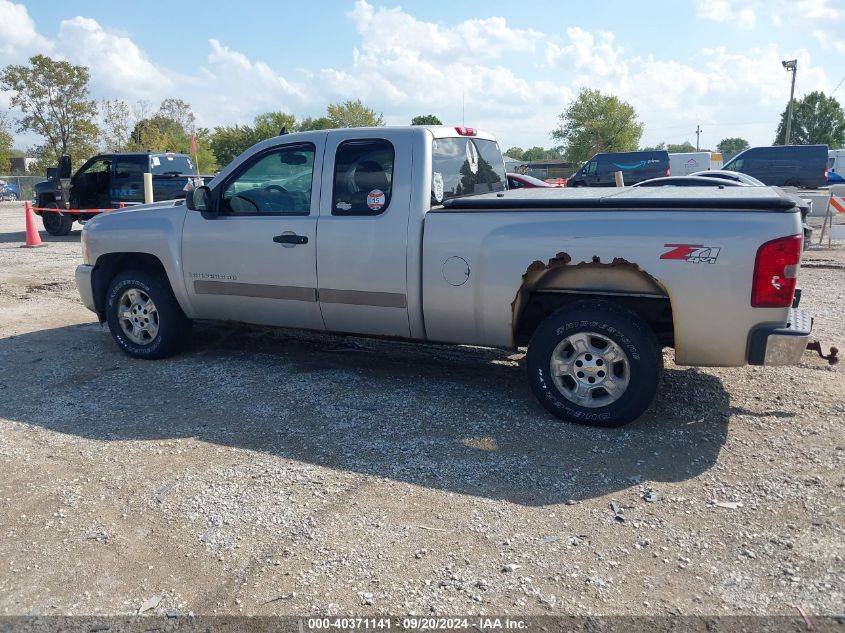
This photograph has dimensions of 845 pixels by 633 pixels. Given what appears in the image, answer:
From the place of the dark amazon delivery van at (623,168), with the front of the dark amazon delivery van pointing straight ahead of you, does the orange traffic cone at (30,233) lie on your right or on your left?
on your left

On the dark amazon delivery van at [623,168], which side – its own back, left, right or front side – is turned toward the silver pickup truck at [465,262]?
left

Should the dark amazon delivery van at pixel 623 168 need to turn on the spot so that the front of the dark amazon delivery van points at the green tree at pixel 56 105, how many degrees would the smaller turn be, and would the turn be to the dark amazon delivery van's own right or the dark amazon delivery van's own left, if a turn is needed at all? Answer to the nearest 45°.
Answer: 0° — it already faces it

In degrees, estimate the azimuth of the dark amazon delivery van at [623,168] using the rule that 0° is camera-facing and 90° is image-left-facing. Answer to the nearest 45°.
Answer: approximately 90°

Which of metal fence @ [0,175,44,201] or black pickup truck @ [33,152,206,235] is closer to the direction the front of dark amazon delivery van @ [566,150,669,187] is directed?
the metal fence

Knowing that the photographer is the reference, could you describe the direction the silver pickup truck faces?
facing away from the viewer and to the left of the viewer

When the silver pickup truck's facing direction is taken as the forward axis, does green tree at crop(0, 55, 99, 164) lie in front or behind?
in front

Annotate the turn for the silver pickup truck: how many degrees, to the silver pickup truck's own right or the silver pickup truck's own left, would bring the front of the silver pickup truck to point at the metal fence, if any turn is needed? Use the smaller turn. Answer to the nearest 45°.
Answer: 0° — it already faces it
